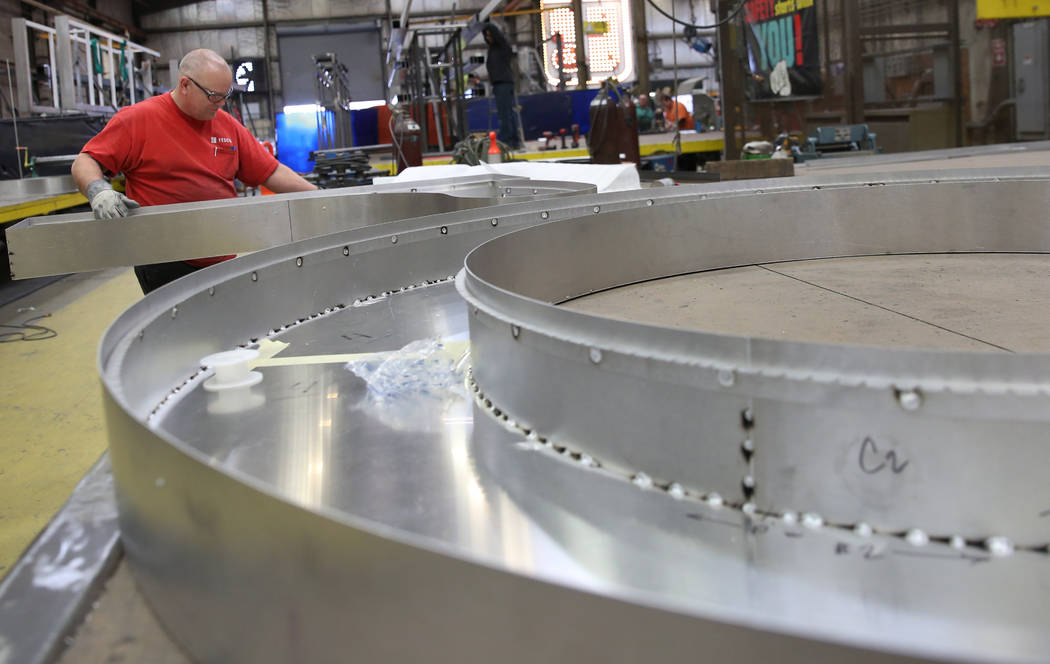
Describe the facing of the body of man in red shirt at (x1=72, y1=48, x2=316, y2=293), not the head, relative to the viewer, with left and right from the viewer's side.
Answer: facing the viewer and to the right of the viewer

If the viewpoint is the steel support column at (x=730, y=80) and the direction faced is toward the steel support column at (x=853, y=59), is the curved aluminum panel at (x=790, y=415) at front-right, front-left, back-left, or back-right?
back-right

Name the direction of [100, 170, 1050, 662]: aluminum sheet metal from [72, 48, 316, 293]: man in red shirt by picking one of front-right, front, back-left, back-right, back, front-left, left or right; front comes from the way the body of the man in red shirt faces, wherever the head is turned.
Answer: front-right

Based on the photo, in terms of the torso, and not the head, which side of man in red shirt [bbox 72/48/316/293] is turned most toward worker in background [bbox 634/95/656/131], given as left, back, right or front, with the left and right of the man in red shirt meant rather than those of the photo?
left

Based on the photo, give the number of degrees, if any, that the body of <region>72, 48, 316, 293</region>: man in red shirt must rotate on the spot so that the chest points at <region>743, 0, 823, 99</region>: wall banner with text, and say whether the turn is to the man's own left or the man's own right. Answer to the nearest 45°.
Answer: approximately 90° to the man's own left

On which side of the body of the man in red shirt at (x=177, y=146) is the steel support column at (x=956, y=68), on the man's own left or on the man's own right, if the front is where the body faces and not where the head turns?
on the man's own left

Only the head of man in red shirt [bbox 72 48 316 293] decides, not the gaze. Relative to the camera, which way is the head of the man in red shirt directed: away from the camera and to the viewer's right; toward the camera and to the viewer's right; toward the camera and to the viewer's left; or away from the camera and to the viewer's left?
toward the camera and to the viewer's right
